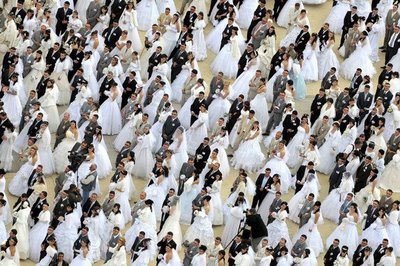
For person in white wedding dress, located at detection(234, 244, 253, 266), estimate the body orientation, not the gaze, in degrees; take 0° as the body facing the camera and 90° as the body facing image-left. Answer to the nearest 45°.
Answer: approximately 45°

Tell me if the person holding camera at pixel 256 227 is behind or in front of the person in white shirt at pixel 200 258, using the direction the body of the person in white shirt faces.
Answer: behind

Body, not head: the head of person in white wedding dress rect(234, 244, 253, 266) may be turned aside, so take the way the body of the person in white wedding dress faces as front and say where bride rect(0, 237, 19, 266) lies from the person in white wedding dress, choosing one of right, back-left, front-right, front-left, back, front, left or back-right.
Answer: front-right

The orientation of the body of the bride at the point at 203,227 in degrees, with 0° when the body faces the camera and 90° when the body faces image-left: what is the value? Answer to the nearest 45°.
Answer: approximately 45°
